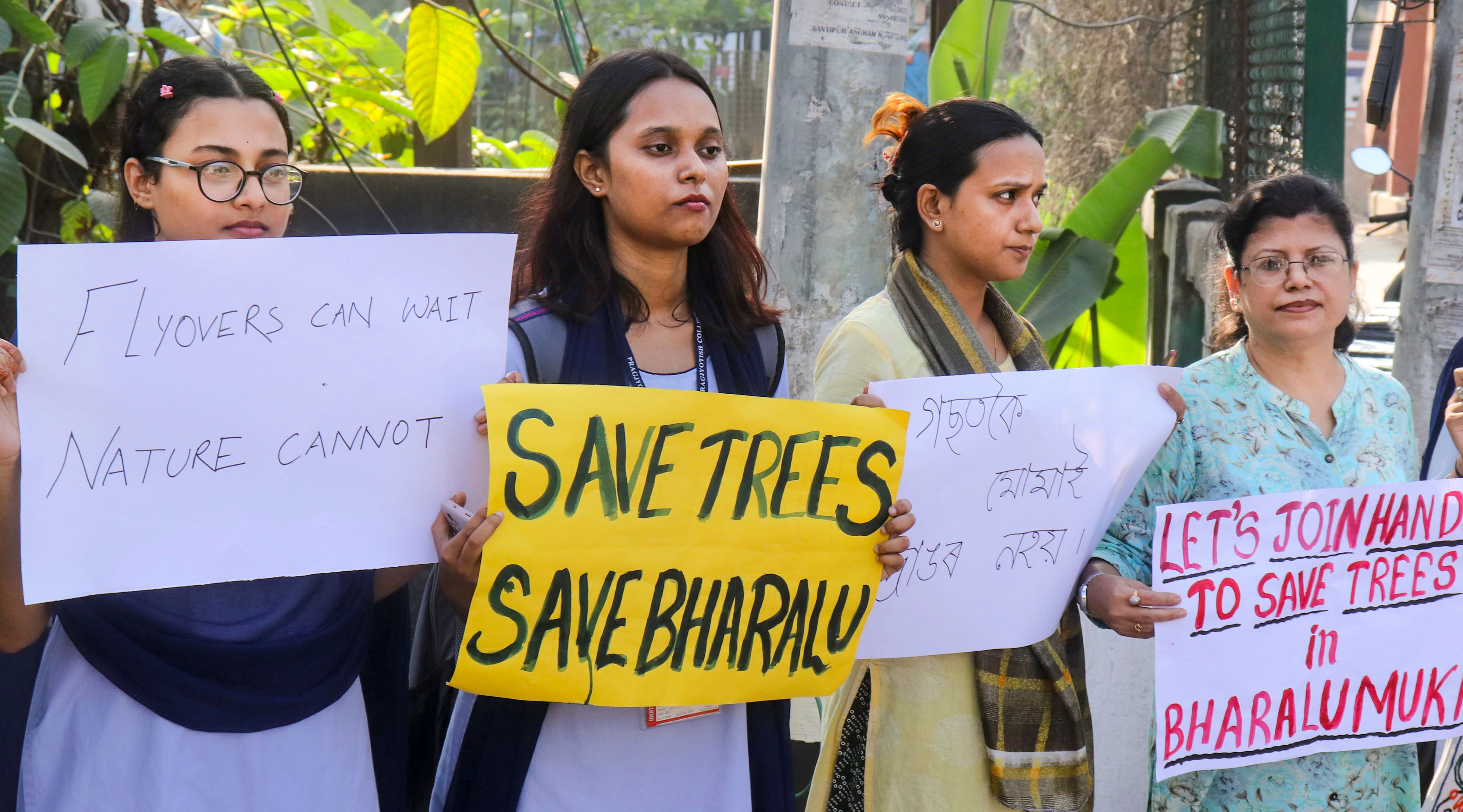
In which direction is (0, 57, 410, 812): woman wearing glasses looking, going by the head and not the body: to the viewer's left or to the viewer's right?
to the viewer's right

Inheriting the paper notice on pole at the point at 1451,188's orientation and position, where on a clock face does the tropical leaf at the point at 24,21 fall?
The tropical leaf is roughly at 2 o'clock from the paper notice on pole.

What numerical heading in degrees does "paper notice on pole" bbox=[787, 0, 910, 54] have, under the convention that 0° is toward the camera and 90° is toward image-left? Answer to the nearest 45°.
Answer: approximately 0°

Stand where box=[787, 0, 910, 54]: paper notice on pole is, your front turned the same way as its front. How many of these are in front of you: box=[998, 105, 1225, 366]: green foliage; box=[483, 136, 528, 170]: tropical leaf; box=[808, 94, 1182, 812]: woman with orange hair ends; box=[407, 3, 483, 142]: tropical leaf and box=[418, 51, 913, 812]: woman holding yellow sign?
2

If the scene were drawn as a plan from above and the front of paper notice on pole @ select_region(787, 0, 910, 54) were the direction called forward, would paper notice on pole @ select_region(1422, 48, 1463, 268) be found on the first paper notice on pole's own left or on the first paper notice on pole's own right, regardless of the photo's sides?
on the first paper notice on pole's own left

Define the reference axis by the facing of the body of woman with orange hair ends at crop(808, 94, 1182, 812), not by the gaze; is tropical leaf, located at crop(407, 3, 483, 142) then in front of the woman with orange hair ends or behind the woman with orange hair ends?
behind

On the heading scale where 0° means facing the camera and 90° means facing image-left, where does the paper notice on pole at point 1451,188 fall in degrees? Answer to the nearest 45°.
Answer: approximately 0°

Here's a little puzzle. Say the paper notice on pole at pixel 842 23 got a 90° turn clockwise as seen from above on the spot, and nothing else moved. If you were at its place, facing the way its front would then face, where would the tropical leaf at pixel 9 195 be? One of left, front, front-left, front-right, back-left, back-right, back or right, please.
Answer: front
